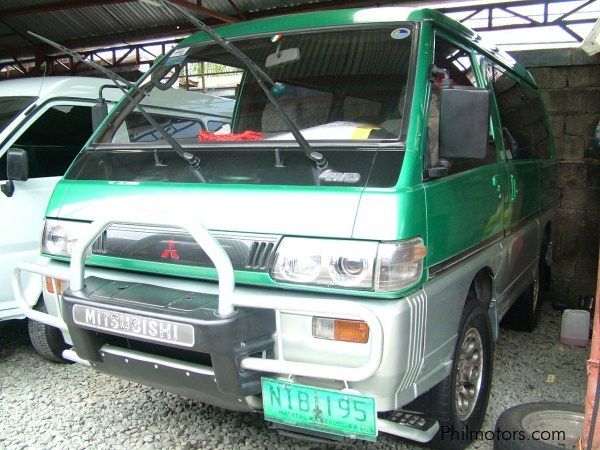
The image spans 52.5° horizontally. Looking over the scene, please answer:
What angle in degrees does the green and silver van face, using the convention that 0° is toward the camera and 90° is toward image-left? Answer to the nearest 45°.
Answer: approximately 45°

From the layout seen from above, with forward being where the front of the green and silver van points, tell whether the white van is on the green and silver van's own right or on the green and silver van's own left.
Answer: on the green and silver van's own right

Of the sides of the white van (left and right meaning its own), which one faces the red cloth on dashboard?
left

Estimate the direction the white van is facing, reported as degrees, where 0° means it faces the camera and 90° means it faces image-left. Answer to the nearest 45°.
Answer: approximately 45°
